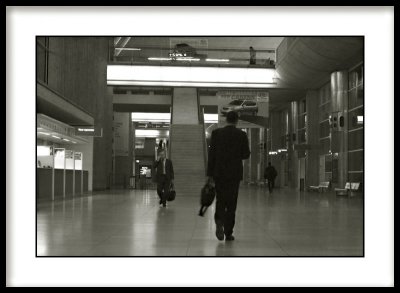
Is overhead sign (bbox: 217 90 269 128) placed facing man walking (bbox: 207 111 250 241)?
yes

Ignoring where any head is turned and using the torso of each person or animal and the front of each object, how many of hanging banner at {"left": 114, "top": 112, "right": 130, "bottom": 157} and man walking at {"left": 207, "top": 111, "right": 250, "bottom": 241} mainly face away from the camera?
1

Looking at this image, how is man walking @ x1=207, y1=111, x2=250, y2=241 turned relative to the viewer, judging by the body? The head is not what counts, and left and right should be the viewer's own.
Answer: facing away from the viewer

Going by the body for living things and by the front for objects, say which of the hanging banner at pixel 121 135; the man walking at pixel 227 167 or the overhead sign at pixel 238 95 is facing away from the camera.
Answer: the man walking

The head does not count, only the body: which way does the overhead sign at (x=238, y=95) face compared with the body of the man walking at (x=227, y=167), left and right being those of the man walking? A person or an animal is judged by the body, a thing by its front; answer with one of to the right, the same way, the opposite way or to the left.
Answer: the opposite way

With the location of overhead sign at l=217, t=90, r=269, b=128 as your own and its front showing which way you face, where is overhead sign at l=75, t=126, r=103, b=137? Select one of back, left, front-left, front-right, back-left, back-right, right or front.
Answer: front-right

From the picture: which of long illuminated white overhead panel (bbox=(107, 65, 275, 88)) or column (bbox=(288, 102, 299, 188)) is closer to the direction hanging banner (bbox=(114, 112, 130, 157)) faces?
the long illuminated white overhead panel

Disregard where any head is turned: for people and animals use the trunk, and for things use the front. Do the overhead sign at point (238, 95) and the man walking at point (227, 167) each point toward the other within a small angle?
yes

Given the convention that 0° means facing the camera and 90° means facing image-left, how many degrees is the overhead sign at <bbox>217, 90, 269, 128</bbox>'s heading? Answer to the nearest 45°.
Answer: approximately 0°

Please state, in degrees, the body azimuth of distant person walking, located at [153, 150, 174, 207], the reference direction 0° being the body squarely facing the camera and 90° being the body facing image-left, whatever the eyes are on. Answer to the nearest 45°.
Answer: approximately 0°
